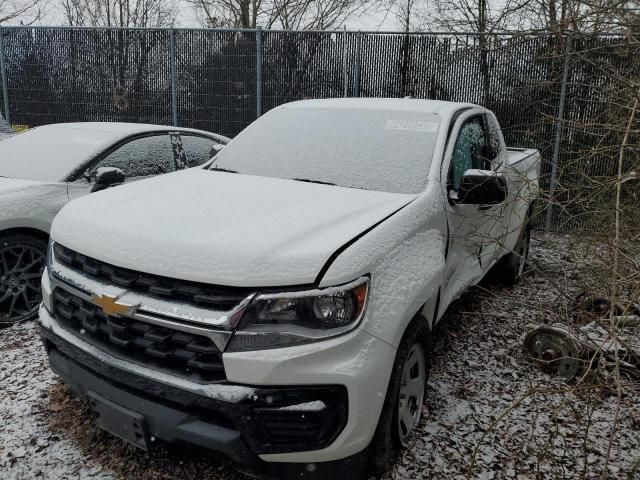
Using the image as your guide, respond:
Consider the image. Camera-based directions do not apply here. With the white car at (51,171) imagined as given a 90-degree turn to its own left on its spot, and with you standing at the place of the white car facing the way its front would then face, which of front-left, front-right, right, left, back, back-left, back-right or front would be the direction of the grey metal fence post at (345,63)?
left

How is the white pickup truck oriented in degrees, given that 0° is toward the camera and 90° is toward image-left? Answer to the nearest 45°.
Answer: approximately 45°

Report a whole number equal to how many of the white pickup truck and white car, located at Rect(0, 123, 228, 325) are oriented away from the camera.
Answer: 0

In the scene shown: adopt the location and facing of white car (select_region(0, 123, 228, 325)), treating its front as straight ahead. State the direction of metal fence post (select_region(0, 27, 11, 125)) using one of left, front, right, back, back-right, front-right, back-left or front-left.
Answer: back-right

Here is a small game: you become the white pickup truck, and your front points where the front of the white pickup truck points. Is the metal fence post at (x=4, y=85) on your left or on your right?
on your right

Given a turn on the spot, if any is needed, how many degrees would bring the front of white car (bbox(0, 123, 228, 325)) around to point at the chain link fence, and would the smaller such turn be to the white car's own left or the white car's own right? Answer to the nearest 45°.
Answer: approximately 180°

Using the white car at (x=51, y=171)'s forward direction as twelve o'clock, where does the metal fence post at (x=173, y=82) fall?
The metal fence post is roughly at 5 o'clock from the white car.

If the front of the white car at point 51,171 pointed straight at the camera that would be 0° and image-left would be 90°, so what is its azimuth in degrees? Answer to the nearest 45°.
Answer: approximately 45°

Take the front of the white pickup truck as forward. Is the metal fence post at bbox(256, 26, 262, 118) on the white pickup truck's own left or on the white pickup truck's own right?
on the white pickup truck's own right

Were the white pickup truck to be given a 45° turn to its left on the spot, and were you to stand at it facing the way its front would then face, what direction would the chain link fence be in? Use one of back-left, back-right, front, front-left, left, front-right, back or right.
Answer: back
